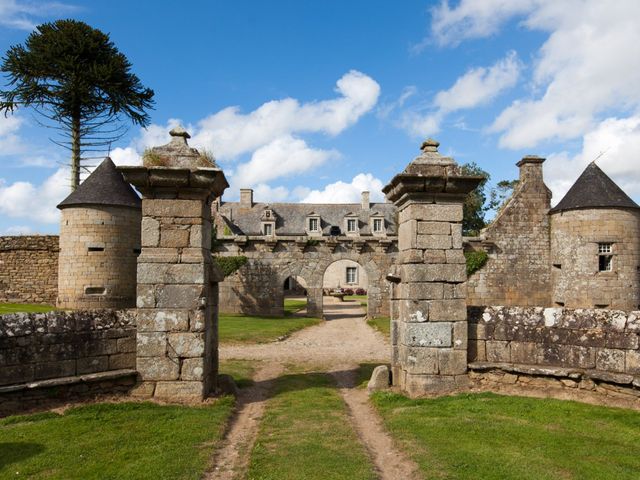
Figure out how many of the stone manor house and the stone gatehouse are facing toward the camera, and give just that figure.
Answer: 2

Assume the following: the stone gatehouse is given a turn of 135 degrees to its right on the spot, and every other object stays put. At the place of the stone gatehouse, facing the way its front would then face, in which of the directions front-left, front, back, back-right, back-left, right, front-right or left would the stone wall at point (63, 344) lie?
back-left

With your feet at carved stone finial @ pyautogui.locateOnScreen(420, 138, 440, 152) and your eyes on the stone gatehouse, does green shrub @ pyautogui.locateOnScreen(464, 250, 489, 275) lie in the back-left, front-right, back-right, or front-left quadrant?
front-right

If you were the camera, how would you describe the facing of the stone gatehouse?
facing the viewer

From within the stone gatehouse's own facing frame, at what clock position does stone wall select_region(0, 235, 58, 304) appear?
The stone wall is roughly at 3 o'clock from the stone gatehouse.

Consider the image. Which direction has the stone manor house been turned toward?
toward the camera
